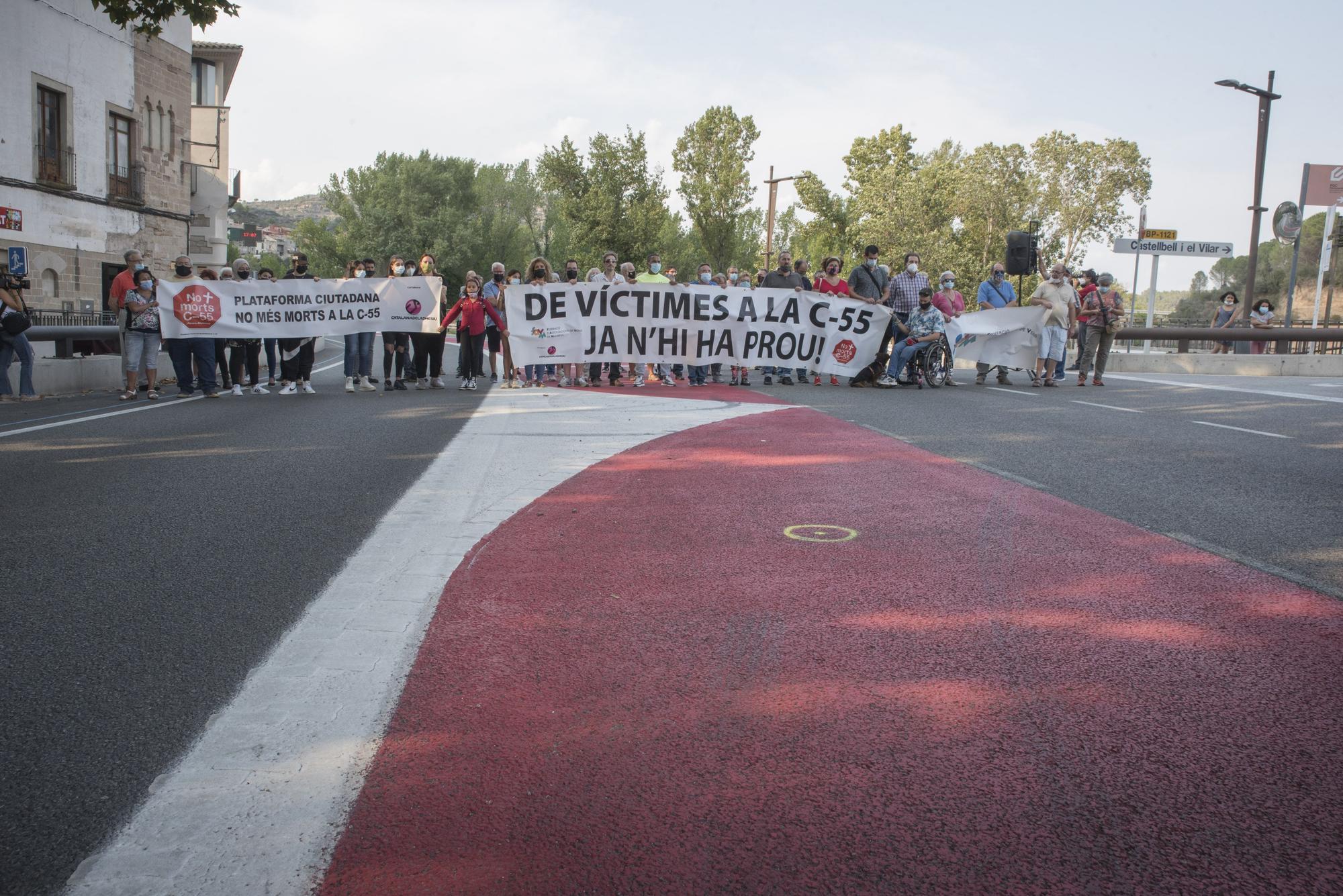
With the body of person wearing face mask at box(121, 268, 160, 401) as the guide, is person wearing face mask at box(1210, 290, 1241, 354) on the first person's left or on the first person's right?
on the first person's left

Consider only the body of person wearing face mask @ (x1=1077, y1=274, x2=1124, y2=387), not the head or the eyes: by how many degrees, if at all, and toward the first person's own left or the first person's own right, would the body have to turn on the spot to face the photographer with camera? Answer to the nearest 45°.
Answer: approximately 45° to the first person's own right

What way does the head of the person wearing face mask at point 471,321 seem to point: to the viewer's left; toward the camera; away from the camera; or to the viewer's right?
toward the camera

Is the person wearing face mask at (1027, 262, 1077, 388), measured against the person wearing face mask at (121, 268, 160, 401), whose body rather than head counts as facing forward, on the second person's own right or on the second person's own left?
on the second person's own left

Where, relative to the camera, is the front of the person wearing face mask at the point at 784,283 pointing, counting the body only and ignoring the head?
toward the camera

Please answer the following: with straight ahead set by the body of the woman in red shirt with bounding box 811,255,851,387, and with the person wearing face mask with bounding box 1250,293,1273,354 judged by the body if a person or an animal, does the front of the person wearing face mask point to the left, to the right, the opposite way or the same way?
the same way

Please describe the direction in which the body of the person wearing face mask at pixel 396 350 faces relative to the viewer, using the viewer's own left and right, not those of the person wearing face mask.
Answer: facing the viewer

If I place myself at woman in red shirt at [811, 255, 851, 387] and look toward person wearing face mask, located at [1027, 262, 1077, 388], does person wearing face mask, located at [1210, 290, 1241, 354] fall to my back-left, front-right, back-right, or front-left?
front-left

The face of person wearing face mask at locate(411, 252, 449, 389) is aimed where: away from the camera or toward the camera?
toward the camera

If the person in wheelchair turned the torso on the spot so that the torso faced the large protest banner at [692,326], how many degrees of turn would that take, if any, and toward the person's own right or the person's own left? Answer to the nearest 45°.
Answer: approximately 45° to the person's own right

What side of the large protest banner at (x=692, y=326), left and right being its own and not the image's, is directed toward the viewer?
front

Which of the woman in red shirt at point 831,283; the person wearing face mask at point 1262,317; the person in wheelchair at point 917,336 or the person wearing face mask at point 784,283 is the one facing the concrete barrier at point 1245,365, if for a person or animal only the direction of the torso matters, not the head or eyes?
the person wearing face mask at point 1262,317
